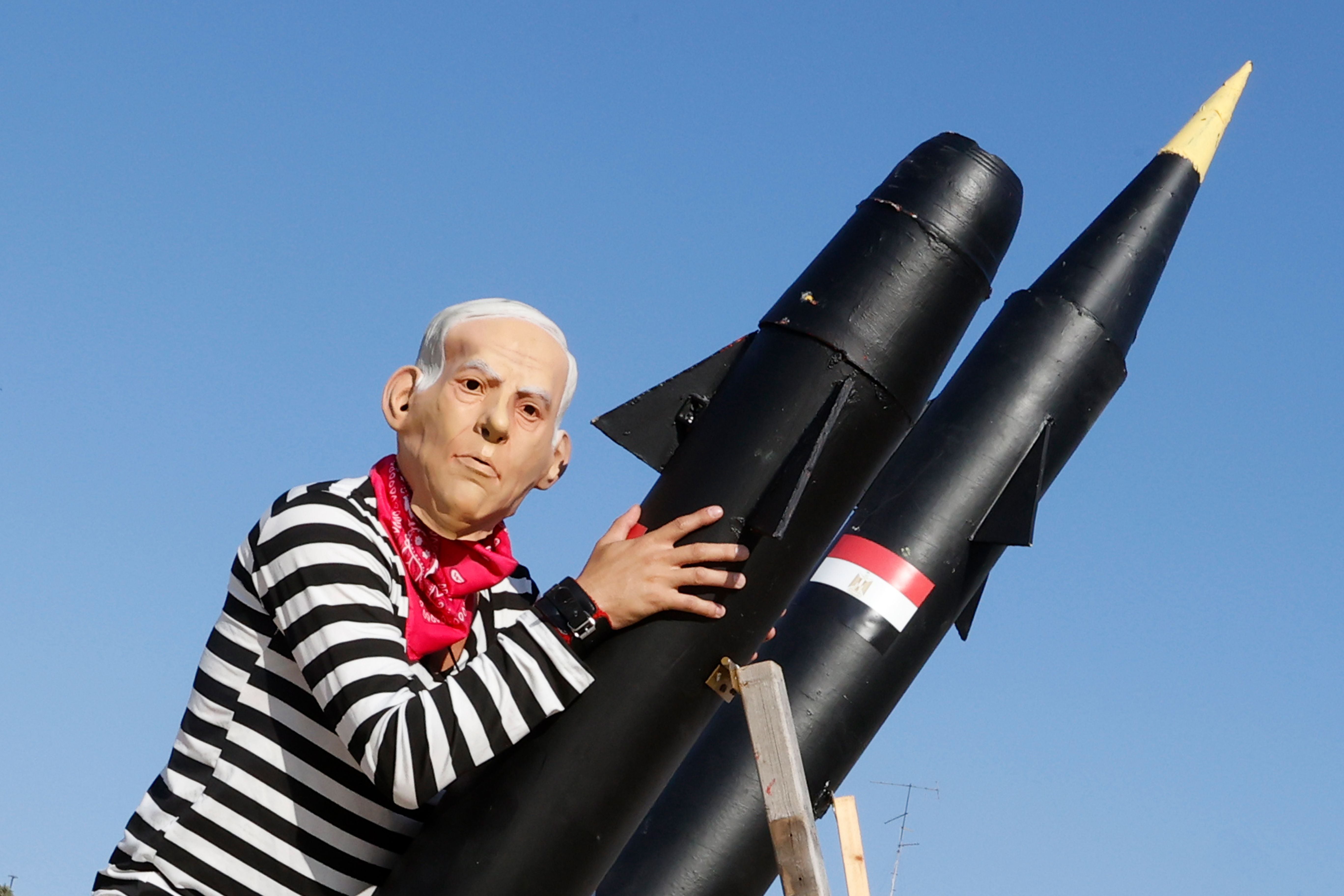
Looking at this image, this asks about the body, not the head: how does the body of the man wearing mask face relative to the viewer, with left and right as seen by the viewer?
facing the viewer and to the right of the viewer

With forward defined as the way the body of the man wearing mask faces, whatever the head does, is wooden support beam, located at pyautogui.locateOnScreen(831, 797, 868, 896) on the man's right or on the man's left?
on the man's left

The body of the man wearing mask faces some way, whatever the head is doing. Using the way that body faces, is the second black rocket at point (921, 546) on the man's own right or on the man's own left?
on the man's own left
